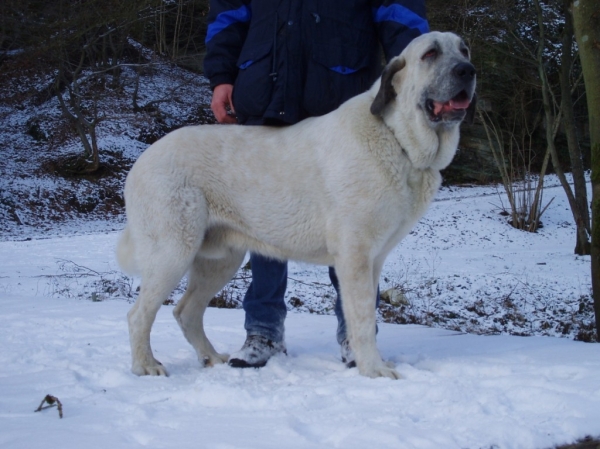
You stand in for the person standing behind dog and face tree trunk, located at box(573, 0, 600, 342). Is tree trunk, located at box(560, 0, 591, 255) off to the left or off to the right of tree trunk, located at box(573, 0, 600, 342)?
left

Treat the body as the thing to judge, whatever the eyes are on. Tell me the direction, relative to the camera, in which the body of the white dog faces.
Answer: to the viewer's right

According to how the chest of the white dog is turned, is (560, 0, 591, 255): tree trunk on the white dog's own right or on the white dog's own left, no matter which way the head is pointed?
on the white dog's own left

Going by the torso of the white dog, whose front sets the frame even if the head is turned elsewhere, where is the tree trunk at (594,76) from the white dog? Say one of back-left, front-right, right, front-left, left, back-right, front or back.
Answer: front-left
